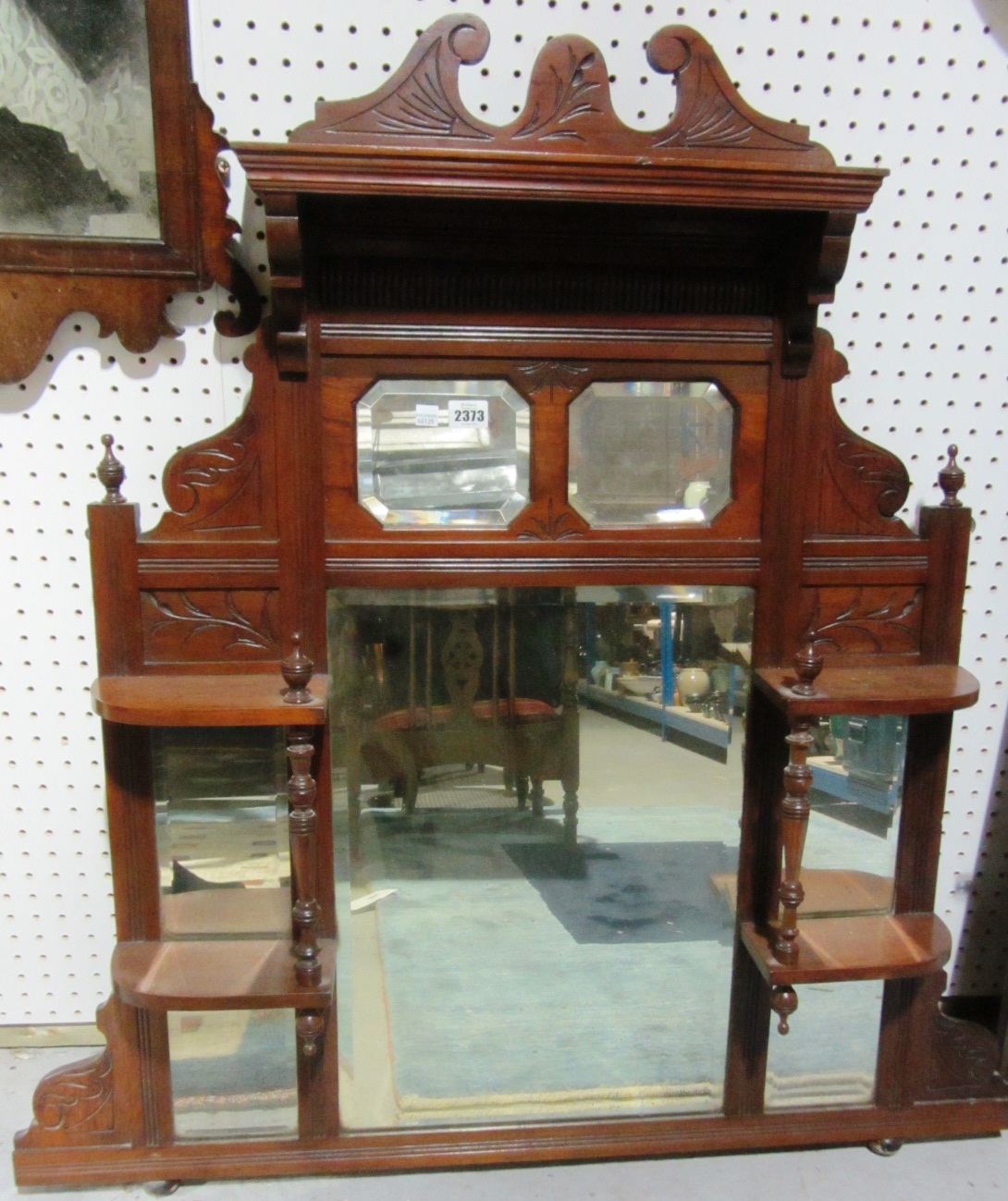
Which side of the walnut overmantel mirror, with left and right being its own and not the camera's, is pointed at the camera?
front
